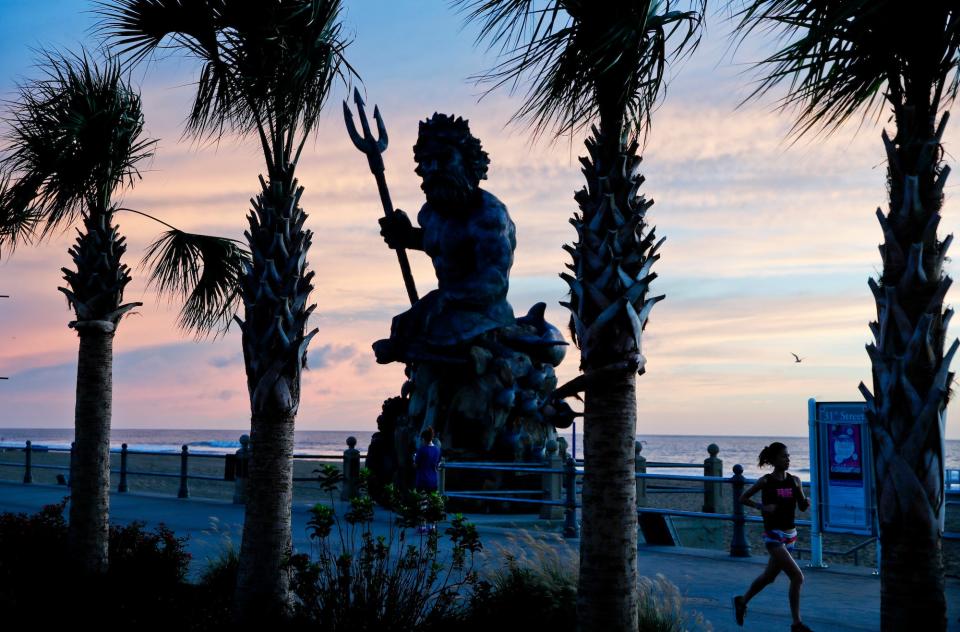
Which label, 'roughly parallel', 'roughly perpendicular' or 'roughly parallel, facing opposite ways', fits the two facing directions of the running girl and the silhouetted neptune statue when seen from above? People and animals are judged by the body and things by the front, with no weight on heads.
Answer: roughly perpendicular

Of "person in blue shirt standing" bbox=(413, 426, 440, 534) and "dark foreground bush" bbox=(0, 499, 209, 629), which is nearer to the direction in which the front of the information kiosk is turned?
the dark foreground bush

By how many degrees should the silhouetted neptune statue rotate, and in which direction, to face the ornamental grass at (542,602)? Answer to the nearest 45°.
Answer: approximately 45° to its left

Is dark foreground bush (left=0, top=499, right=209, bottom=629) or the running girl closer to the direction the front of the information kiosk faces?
the running girl

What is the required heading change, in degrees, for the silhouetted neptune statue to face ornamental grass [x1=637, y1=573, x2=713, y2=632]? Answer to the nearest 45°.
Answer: approximately 45° to its left

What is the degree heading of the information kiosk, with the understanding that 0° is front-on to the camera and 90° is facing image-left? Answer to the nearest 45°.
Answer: approximately 0°
